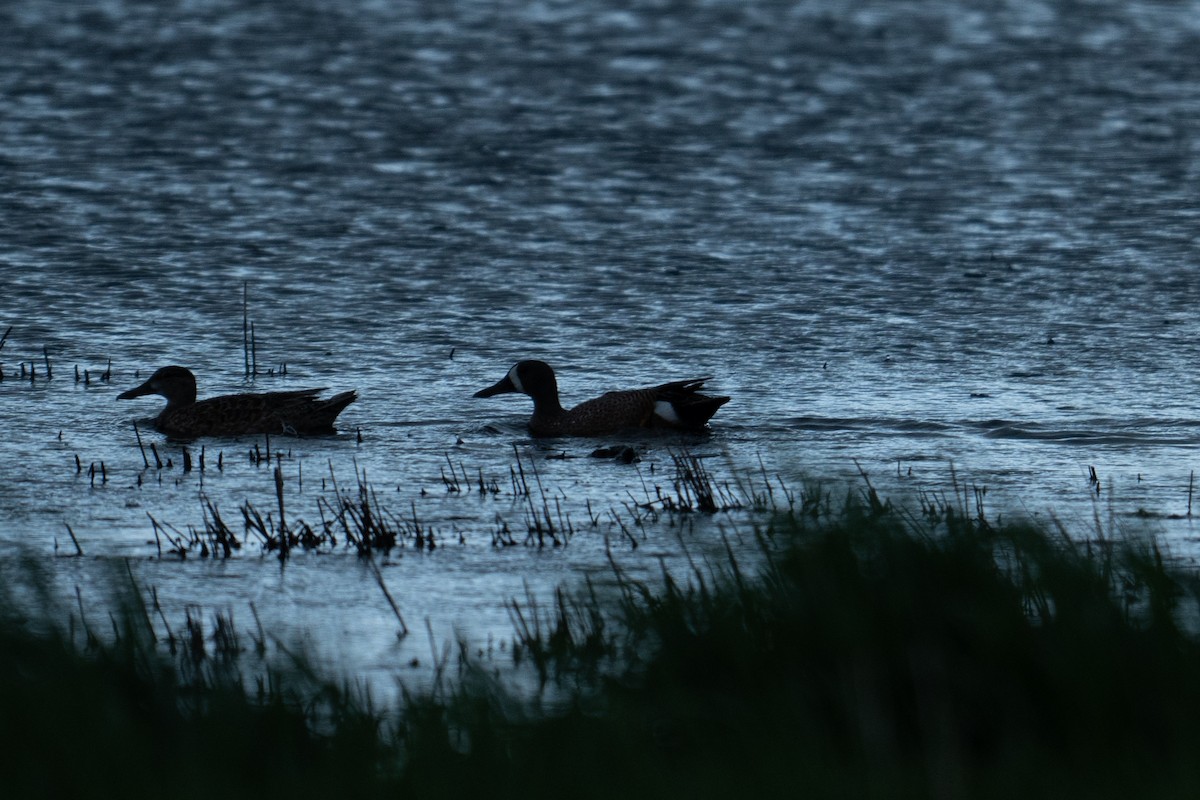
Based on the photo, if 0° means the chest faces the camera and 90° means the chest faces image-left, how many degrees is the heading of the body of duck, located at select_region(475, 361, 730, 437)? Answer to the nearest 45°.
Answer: approximately 90°

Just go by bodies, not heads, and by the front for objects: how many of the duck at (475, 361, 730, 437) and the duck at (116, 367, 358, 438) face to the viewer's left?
2

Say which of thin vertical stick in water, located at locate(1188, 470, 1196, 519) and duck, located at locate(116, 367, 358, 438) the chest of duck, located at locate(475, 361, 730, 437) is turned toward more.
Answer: the duck

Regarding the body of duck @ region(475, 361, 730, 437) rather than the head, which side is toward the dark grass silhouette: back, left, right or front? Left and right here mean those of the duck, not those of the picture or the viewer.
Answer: left

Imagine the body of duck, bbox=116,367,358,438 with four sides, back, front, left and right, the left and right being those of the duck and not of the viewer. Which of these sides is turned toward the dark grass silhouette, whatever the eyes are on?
left

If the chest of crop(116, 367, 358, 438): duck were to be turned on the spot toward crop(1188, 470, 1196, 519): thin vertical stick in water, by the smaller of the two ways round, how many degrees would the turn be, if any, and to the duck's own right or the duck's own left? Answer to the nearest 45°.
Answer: approximately 135° to the duck's own left

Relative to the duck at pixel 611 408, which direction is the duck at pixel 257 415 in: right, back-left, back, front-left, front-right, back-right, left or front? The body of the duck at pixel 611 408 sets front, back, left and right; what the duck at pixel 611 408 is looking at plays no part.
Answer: front

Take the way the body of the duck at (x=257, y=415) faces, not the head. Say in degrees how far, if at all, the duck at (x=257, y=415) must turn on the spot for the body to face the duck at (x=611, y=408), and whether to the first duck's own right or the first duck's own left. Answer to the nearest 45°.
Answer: approximately 180°

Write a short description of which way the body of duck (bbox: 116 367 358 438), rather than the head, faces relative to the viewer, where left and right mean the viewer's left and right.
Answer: facing to the left of the viewer

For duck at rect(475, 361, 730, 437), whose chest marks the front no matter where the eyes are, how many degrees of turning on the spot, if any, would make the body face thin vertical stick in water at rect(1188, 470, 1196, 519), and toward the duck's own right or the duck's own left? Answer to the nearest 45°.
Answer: approximately 135° to the duck's own left
